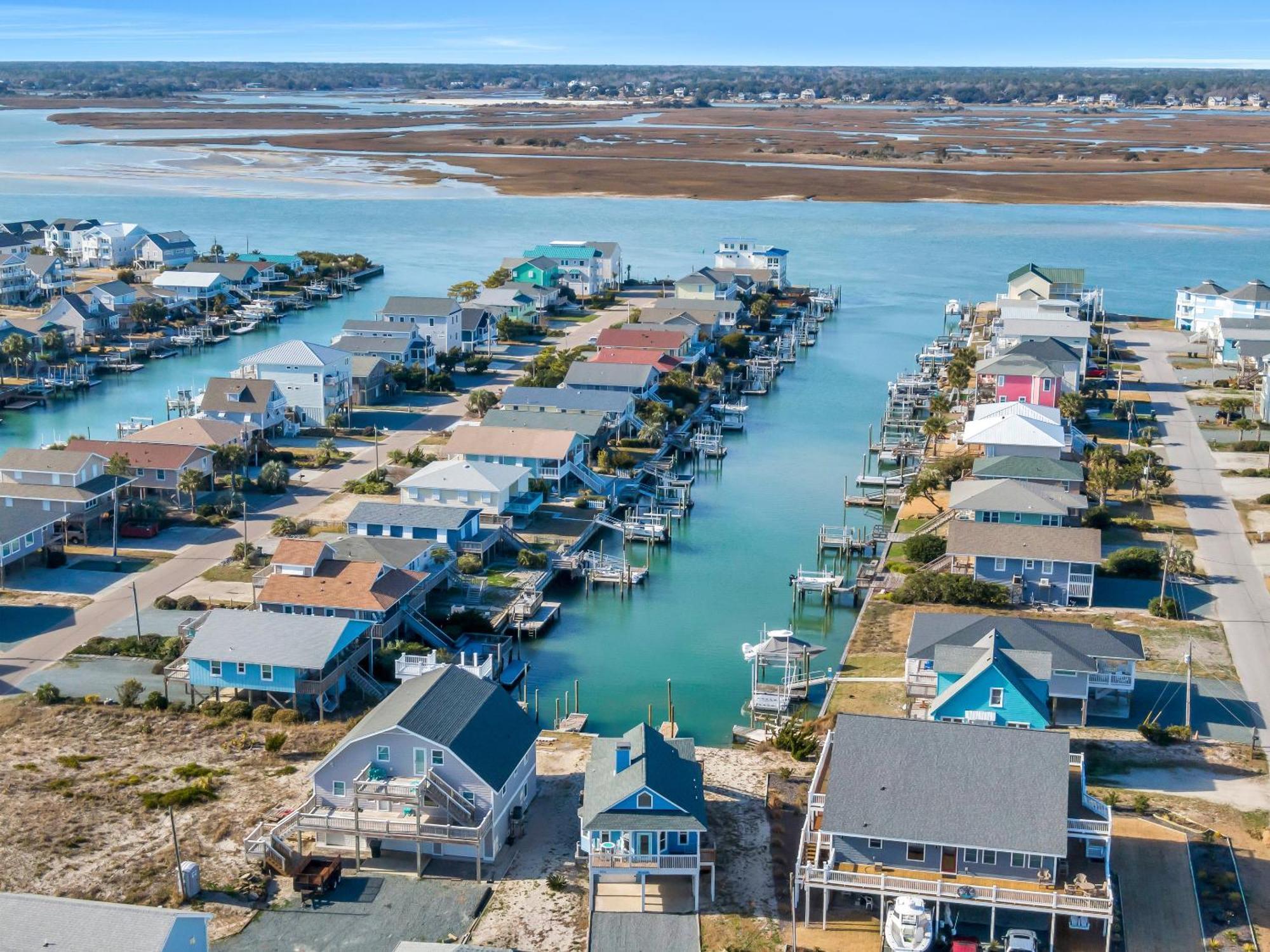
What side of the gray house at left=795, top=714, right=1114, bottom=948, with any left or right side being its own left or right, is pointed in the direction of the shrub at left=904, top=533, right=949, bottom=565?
back

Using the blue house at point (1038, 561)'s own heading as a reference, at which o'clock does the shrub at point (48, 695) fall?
The shrub is roughly at 5 o'clock from the blue house.

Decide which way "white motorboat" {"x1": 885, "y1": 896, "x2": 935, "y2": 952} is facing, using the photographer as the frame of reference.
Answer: facing the viewer

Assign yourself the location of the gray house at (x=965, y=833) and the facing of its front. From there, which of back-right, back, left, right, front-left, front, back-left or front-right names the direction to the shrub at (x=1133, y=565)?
back

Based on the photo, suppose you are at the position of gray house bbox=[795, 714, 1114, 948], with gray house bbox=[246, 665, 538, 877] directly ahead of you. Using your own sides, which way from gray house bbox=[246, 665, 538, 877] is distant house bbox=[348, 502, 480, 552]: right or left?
right

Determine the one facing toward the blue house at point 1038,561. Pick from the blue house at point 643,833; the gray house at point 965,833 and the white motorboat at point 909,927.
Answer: the white motorboat

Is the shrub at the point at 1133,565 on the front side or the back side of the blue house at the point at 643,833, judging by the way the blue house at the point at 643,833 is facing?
on the back side

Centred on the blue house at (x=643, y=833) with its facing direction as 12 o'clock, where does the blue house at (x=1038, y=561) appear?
the blue house at (x=1038, y=561) is roughly at 7 o'clock from the blue house at (x=643, y=833).

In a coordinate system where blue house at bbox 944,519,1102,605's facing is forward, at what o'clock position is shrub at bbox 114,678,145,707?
The shrub is roughly at 5 o'clock from the blue house.

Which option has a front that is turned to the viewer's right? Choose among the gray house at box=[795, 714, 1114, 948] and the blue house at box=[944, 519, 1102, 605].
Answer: the blue house

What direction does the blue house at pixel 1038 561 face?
to the viewer's right

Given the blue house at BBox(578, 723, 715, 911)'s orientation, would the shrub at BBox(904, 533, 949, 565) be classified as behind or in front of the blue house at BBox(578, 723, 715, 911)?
behind
